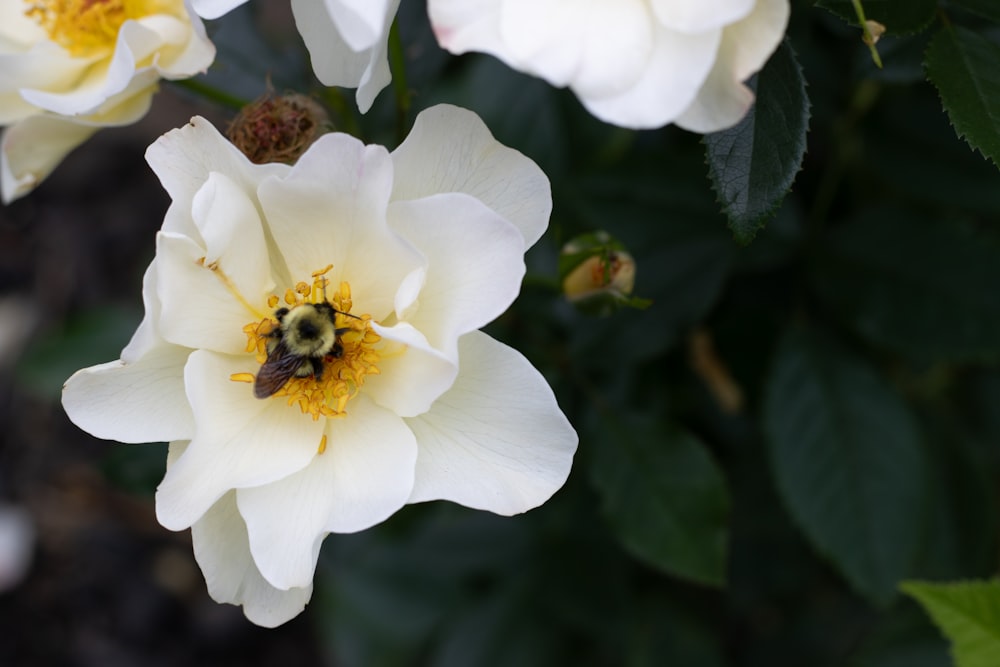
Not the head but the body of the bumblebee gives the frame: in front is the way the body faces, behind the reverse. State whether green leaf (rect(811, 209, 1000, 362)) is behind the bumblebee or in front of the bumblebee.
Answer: in front

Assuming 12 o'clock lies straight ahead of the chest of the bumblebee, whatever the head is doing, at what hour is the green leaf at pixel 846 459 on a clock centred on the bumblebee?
The green leaf is roughly at 1 o'clock from the bumblebee.

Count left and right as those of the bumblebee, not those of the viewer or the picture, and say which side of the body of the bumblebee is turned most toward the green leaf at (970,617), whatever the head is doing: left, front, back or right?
right

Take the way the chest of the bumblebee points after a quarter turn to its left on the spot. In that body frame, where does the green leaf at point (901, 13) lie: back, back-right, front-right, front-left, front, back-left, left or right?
back-right

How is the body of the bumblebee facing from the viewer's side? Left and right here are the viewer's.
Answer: facing away from the viewer and to the right of the viewer
